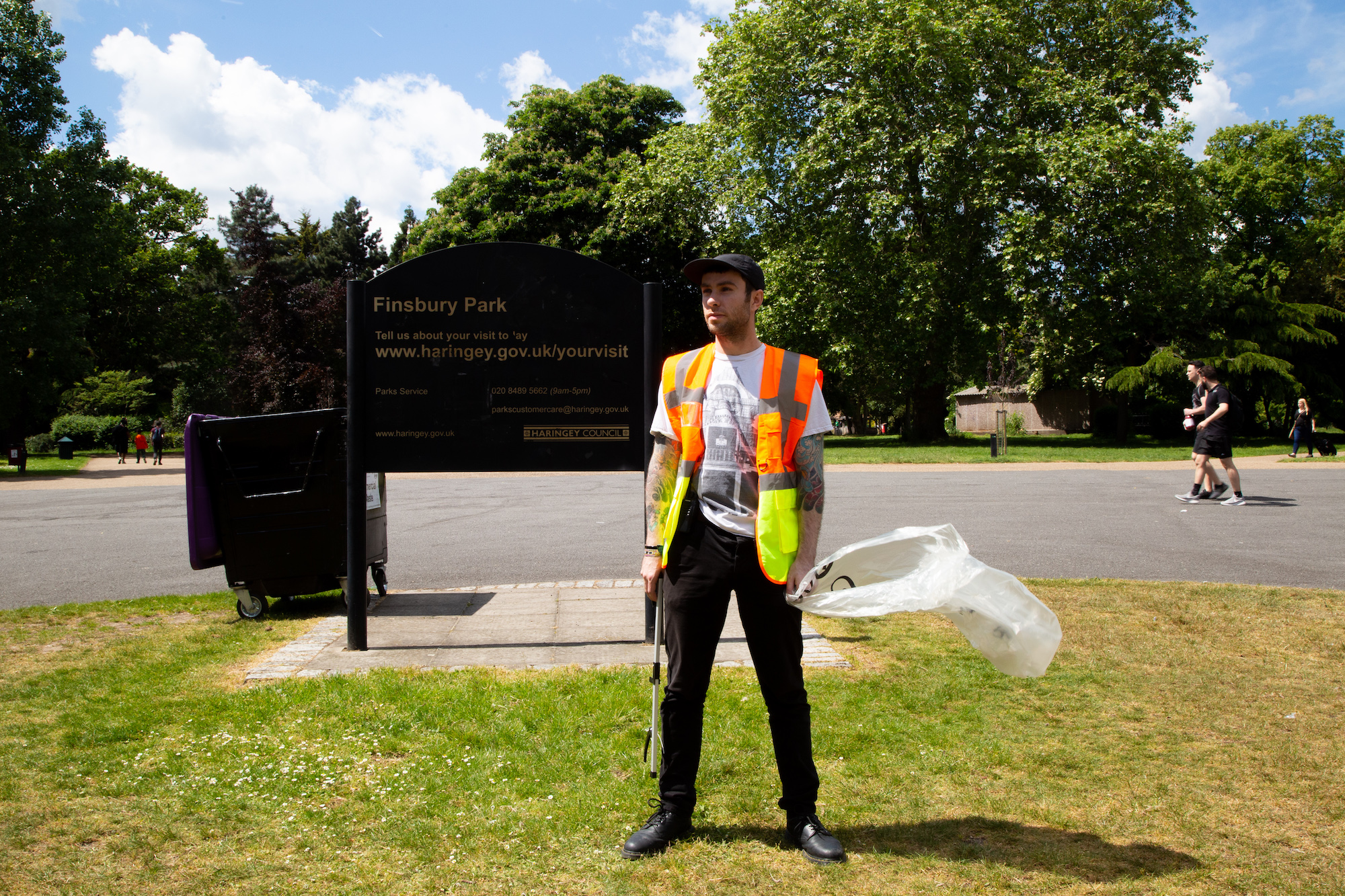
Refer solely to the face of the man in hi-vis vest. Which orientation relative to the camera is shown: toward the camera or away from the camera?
toward the camera

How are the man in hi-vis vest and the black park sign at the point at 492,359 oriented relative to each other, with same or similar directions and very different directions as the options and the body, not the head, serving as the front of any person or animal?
same or similar directions

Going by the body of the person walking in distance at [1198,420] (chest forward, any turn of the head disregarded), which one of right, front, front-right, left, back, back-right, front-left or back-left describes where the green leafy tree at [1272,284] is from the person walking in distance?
right

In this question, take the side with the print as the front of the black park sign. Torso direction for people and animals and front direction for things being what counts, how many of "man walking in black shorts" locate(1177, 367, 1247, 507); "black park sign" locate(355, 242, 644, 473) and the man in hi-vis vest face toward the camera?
2

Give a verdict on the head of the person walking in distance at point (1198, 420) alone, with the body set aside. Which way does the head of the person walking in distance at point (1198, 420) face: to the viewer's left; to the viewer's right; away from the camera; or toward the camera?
to the viewer's left

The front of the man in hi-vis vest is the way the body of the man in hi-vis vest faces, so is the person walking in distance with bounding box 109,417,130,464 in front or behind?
behind

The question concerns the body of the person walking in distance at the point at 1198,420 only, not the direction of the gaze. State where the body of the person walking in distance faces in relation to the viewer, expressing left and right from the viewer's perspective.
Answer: facing to the left of the viewer

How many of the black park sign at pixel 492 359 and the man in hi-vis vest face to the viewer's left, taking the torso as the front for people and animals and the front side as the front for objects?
0

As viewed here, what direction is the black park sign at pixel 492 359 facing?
toward the camera
